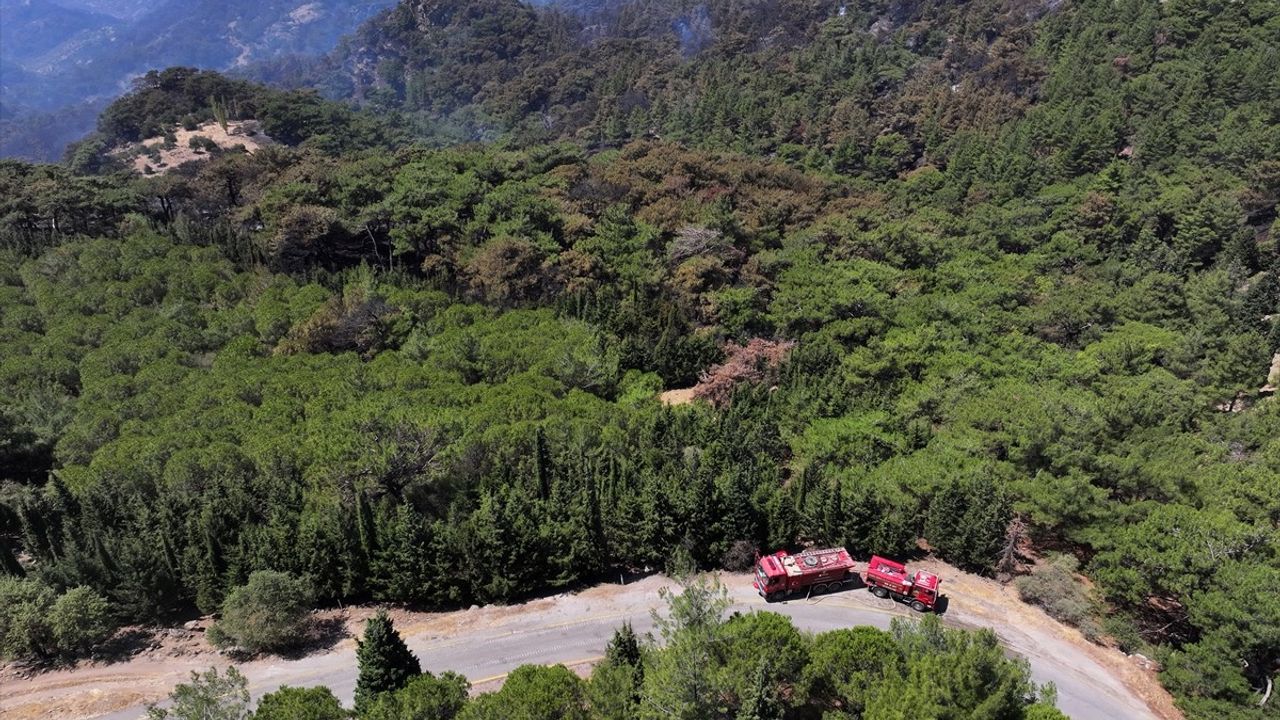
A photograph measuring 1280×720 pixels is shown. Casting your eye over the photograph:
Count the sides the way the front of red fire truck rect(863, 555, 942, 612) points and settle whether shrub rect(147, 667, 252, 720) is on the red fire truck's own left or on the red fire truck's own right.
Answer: on the red fire truck's own right

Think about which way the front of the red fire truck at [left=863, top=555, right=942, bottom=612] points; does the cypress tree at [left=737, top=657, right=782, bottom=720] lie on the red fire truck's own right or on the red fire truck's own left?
on the red fire truck's own right

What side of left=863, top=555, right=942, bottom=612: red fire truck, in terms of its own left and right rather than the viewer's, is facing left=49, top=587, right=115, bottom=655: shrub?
back

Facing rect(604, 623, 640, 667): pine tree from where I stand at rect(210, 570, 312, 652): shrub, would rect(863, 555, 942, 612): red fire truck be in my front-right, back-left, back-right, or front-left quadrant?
front-left

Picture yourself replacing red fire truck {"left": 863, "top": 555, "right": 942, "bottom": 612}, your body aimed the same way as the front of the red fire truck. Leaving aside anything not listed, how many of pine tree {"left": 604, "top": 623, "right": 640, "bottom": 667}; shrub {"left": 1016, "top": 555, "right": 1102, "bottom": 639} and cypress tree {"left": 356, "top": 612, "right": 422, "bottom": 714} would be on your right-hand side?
2

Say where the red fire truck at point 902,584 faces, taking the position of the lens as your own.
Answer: facing the viewer and to the right of the viewer

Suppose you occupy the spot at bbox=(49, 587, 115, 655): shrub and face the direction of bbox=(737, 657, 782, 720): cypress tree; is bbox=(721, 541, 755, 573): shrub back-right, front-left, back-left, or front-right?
front-left

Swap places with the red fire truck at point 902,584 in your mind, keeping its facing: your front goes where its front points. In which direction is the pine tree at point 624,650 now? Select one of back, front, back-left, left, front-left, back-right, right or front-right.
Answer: right

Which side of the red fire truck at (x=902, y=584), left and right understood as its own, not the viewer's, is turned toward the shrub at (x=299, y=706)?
right

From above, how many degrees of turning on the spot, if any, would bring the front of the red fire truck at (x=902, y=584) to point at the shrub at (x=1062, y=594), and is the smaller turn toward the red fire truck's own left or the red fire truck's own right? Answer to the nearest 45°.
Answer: approximately 45° to the red fire truck's own left

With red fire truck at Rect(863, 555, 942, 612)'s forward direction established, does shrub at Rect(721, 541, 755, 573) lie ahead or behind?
behind

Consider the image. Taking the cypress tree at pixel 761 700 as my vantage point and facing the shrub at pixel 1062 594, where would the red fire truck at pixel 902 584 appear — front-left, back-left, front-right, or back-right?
front-left

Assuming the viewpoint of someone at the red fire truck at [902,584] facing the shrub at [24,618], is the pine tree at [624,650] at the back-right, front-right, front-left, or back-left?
front-left
